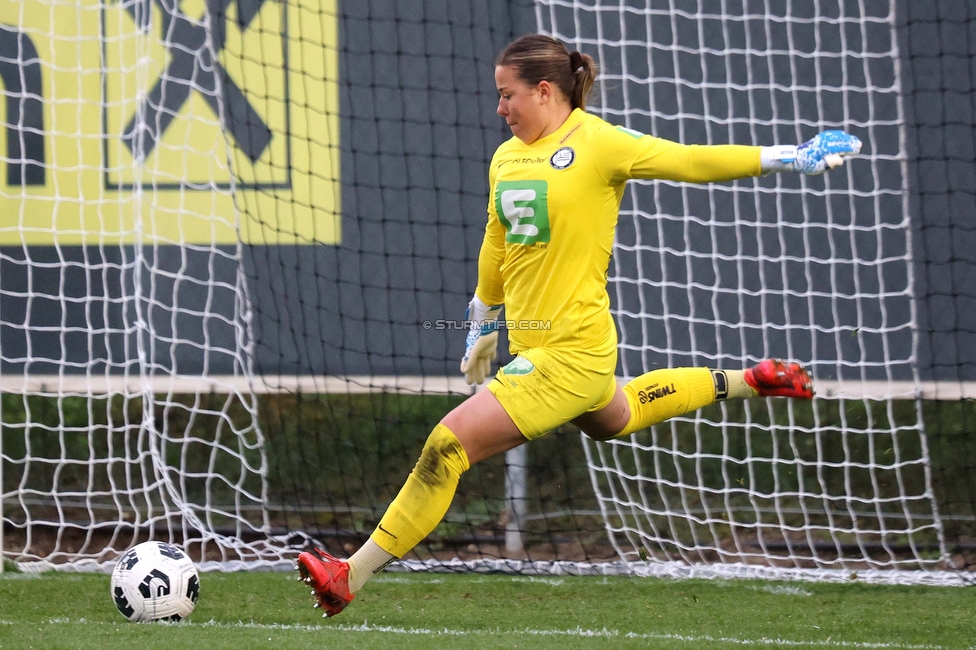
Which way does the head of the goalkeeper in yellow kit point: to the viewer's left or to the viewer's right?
to the viewer's left

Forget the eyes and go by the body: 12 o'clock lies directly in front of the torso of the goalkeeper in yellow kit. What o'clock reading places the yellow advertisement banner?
The yellow advertisement banner is roughly at 3 o'clock from the goalkeeper in yellow kit.

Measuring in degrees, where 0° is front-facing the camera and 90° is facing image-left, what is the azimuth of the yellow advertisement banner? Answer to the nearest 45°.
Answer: approximately 0°

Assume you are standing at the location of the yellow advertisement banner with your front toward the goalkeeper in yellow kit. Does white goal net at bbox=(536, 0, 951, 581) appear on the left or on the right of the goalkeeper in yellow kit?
left

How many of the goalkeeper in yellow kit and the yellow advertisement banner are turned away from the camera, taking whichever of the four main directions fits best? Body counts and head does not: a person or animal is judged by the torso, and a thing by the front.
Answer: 0

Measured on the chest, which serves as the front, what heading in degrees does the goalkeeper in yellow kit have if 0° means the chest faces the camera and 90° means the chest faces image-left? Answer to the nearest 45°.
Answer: approximately 45°

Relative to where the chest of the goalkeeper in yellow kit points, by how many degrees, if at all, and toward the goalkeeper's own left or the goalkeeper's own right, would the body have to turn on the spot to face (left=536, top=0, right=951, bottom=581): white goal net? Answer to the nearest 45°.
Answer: approximately 180°

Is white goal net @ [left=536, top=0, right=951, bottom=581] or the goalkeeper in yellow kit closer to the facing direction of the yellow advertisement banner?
the goalkeeper in yellow kit

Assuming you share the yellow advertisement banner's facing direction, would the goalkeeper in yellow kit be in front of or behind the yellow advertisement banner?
in front

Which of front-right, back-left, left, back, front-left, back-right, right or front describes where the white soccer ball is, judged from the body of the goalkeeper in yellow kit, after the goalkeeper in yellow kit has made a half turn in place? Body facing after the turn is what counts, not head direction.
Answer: back-left

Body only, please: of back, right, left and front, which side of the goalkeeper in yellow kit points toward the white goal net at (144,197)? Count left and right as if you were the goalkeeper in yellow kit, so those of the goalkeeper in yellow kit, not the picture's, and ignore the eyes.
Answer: right
